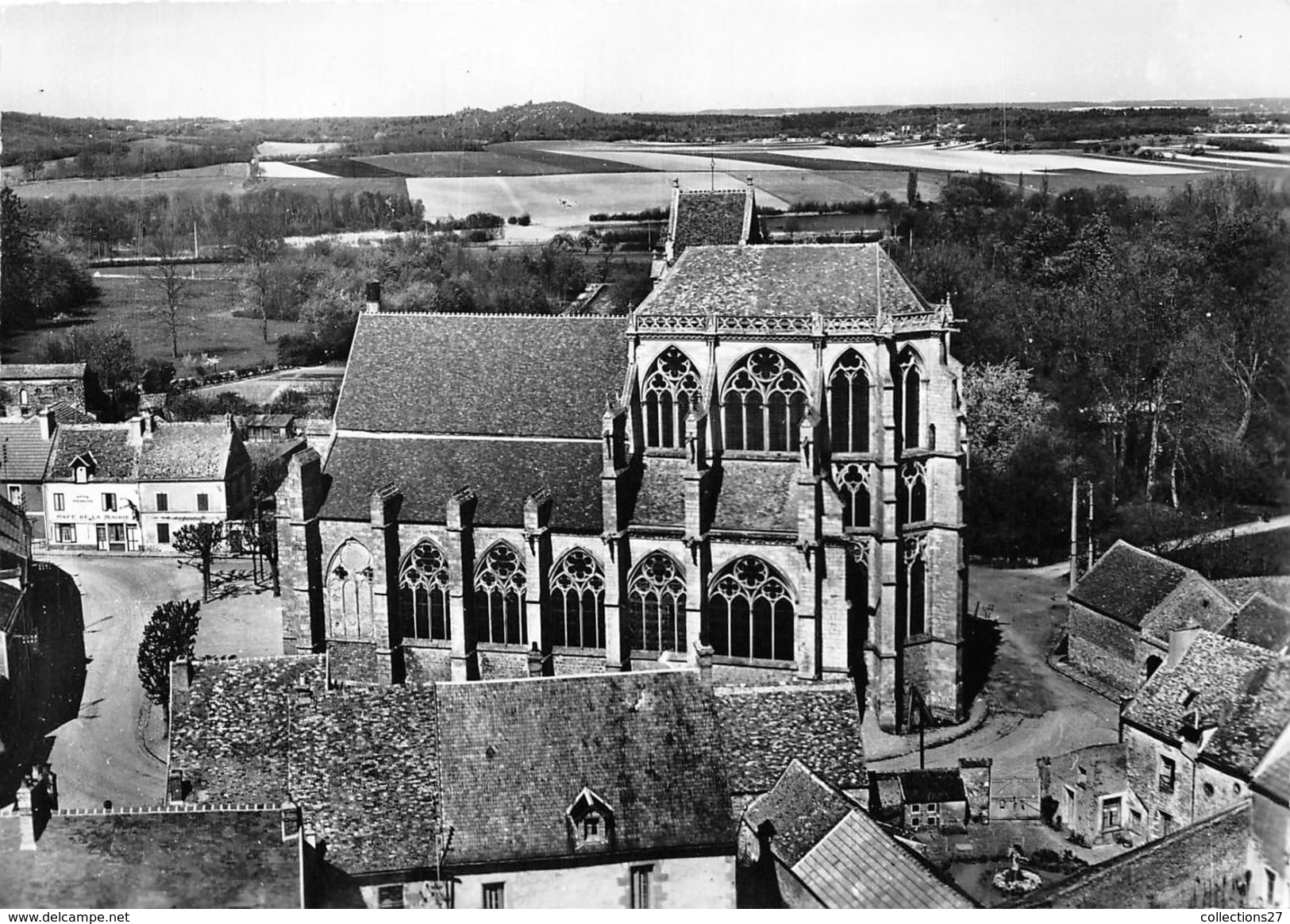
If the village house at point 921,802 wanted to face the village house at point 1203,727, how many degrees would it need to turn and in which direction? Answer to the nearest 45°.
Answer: approximately 90° to its left

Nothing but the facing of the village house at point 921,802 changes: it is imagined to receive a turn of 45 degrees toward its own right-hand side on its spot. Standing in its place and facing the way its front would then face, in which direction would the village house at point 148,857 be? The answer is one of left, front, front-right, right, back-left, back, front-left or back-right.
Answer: front

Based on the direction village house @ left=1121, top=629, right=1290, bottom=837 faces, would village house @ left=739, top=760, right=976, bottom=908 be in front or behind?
in front

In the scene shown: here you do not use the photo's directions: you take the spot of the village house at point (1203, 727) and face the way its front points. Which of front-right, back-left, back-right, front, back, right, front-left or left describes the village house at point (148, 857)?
front

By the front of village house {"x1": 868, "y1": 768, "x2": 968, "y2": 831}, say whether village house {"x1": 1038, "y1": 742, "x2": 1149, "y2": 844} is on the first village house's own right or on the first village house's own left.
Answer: on the first village house's own left

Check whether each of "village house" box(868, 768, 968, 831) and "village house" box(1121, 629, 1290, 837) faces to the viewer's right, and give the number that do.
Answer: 0

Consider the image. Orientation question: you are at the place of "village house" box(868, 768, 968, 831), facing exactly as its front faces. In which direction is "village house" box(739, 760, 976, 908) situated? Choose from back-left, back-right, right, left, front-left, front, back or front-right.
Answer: front

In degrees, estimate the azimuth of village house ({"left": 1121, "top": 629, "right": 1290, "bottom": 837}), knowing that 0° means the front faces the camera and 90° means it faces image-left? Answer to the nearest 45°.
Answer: approximately 45°
